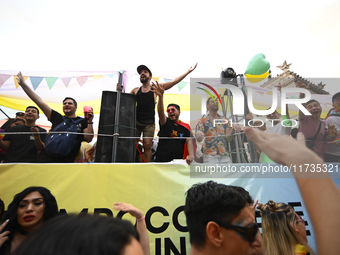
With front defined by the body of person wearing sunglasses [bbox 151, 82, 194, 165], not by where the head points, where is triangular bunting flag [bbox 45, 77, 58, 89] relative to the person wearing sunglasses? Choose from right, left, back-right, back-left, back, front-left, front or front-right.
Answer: right

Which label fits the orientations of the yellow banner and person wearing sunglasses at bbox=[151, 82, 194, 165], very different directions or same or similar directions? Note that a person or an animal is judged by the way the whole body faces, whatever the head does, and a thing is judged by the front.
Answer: same or similar directions

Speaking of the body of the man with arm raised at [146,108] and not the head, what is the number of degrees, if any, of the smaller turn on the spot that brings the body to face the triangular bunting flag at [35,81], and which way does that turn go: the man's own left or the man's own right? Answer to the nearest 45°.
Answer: approximately 90° to the man's own right

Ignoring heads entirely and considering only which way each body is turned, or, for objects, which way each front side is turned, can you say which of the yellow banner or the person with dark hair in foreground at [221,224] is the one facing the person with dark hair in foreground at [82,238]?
the yellow banner

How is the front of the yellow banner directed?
toward the camera

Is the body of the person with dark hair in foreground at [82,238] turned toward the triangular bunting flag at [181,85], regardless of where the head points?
no

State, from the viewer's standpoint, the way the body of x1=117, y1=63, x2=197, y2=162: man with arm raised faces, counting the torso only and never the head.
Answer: toward the camera

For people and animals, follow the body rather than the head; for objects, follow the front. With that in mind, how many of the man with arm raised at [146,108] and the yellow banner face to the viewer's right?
0

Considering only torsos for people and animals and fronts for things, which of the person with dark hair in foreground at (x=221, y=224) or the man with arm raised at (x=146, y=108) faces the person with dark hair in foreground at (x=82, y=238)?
the man with arm raised

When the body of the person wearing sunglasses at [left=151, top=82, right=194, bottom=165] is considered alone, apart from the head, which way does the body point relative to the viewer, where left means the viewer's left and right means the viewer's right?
facing the viewer

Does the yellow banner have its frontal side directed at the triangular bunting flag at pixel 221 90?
no
